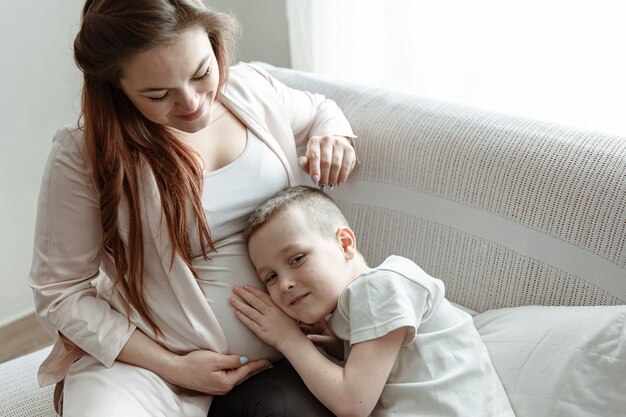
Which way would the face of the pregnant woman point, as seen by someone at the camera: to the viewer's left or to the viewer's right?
to the viewer's right

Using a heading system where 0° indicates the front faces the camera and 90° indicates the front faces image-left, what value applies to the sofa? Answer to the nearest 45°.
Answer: approximately 45°
